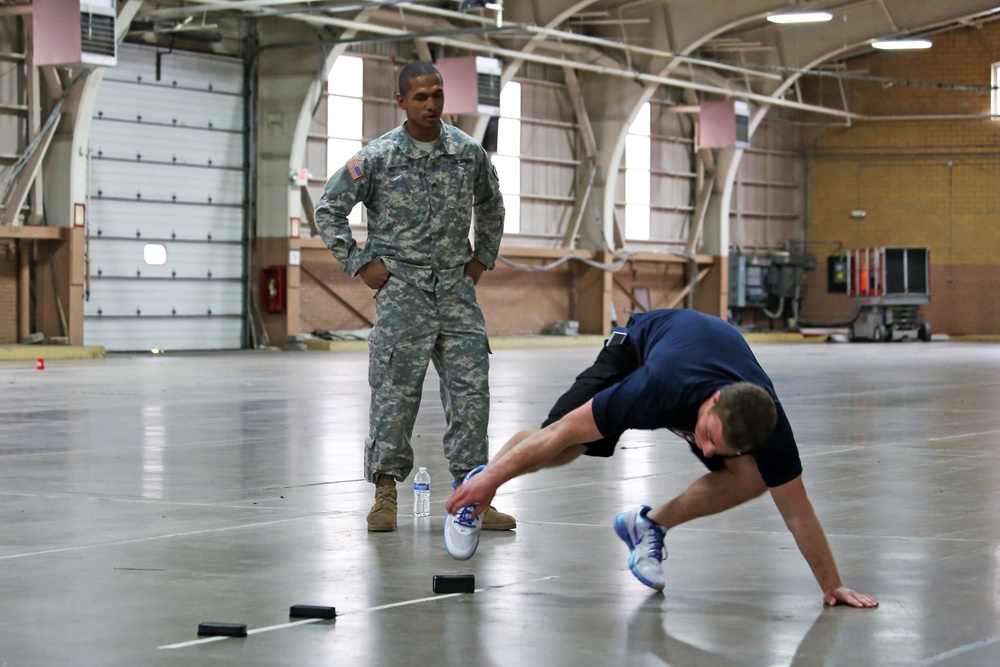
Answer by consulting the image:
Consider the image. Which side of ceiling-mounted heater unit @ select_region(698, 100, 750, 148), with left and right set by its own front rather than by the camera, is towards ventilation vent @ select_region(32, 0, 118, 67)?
right

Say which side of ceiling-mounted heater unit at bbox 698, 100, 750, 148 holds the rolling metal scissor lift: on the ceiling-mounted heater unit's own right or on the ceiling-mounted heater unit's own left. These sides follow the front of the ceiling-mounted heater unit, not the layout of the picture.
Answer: on the ceiling-mounted heater unit's own left

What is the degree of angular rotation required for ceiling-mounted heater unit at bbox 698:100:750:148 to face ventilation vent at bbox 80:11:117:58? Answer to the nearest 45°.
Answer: approximately 90° to its right

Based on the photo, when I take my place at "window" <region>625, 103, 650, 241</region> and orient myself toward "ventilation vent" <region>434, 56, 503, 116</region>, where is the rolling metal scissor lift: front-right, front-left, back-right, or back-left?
back-left

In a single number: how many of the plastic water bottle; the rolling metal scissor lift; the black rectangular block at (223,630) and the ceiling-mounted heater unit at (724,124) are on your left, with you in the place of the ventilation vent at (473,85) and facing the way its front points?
2

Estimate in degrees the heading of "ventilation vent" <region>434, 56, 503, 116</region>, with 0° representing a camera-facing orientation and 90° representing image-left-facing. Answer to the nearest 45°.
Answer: approximately 315°

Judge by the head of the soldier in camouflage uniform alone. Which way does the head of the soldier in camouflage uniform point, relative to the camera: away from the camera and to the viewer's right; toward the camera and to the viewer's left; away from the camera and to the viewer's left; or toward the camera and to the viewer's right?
toward the camera and to the viewer's right

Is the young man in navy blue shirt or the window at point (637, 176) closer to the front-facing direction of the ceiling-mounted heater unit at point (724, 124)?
the young man in navy blue shirt

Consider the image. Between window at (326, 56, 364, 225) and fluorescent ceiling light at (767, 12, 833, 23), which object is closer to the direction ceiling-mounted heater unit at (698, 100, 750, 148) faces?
the fluorescent ceiling light

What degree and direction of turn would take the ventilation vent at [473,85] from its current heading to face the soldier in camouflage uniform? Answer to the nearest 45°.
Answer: approximately 45° to its right

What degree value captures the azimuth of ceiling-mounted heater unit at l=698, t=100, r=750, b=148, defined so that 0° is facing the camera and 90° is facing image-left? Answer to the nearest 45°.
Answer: approximately 315°
